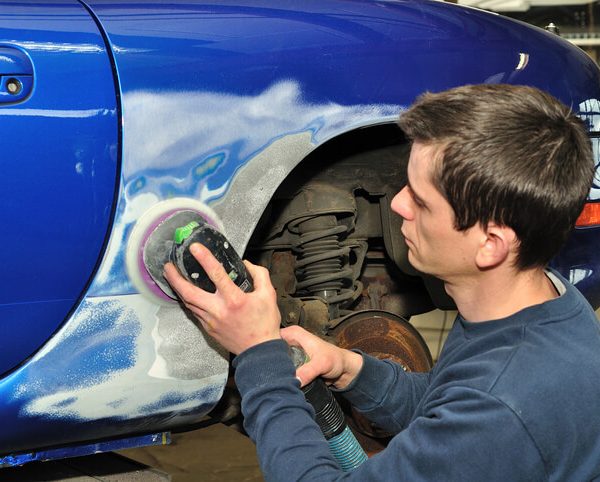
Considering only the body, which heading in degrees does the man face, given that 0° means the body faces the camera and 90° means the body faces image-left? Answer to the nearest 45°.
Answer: approximately 90°

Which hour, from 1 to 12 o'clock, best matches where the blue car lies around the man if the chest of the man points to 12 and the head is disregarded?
The blue car is roughly at 1 o'clock from the man.
